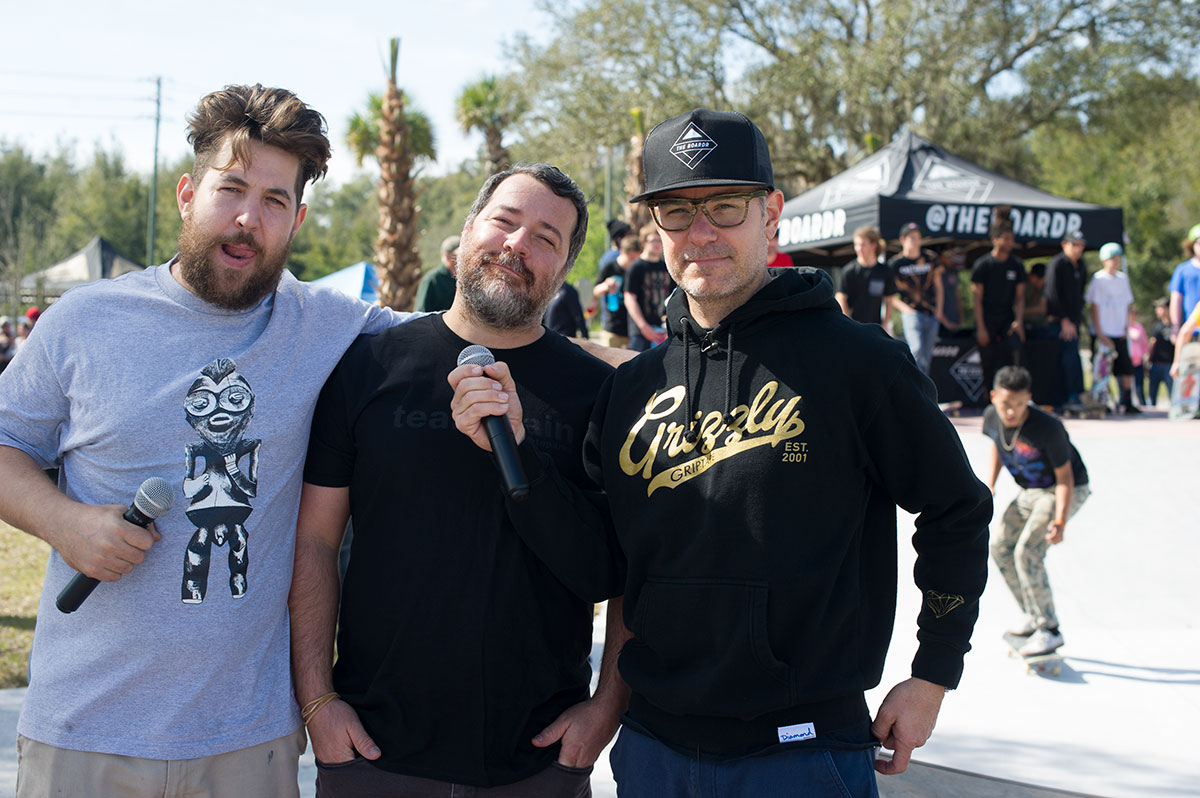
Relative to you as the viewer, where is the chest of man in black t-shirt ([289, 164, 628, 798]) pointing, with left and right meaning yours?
facing the viewer

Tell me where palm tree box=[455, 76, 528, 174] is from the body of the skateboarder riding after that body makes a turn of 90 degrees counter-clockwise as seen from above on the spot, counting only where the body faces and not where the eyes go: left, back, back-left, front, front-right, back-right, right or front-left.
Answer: back

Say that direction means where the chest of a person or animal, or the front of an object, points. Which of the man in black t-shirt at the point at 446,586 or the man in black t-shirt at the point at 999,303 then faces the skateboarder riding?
the man in black t-shirt at the point at 999,303

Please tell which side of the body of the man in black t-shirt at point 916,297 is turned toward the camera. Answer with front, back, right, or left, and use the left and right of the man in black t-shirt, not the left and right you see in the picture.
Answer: front

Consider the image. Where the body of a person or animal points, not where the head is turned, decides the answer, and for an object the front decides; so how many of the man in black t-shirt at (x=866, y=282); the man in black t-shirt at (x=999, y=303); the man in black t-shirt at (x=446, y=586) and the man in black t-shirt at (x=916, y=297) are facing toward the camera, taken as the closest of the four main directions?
4

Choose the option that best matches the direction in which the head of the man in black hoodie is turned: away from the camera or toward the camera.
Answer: toward the camera

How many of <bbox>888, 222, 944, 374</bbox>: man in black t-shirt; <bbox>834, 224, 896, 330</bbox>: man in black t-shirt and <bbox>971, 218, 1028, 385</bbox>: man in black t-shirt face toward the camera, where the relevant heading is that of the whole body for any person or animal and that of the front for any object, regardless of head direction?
3

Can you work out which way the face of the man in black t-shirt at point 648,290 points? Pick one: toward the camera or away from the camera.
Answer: toward the camera

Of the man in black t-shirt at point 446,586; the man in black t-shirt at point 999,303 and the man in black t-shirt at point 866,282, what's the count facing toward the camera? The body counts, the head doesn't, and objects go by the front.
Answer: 3

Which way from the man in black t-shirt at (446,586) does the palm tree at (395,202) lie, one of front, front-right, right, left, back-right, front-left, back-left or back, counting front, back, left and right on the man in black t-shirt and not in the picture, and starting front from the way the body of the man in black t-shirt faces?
back

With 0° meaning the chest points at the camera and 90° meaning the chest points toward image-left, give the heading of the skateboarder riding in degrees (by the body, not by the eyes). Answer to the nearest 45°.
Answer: approximately 45°

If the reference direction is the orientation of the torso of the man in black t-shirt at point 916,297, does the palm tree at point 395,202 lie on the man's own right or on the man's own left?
on the man's own right

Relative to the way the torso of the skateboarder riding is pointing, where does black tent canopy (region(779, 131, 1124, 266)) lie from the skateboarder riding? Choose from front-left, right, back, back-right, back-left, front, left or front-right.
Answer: back-right

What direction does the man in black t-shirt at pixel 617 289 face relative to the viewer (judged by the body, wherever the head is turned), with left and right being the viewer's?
facing the viewer and to the right of the viewer

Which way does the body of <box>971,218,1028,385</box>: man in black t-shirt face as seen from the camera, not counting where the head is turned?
toward the camera

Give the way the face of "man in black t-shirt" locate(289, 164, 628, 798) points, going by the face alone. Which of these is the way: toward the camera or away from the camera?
toward the camera

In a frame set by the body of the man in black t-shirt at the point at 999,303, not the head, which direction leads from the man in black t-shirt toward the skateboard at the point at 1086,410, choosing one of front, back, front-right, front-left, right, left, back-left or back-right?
back-left
